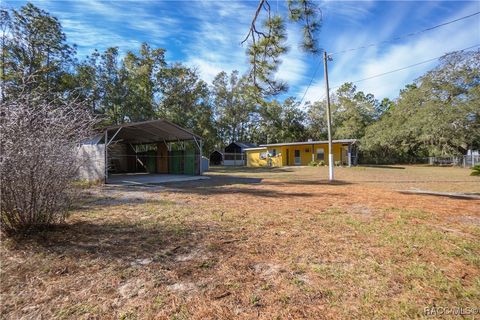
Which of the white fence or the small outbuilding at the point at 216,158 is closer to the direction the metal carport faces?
the white fence

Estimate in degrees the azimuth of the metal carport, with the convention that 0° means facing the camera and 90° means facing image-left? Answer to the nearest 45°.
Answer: approximately 315°

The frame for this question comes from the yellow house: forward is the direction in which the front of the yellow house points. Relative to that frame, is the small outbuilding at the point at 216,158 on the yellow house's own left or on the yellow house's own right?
on the yellow house's own right

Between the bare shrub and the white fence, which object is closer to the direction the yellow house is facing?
the bare shrub

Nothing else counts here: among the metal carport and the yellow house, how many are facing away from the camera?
0

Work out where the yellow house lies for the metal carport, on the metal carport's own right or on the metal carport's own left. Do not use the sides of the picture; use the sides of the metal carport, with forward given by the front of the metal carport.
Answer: on the metal carport's own left

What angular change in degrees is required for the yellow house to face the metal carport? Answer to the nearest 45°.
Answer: approximately 45° to its right

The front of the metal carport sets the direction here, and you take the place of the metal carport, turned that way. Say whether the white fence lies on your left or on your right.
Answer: on your left

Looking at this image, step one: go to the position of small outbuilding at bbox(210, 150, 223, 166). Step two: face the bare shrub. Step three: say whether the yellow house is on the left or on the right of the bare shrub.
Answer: left

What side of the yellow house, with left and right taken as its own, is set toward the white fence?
left

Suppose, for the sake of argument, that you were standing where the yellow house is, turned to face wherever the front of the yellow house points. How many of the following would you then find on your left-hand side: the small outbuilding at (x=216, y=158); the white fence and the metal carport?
1

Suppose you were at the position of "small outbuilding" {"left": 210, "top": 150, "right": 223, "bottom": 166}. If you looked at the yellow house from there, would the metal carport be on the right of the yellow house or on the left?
right

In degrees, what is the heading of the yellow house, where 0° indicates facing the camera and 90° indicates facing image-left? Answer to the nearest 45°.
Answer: approximately 0°

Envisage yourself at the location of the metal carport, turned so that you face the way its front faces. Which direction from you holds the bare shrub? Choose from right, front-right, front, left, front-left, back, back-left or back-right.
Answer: front-right
